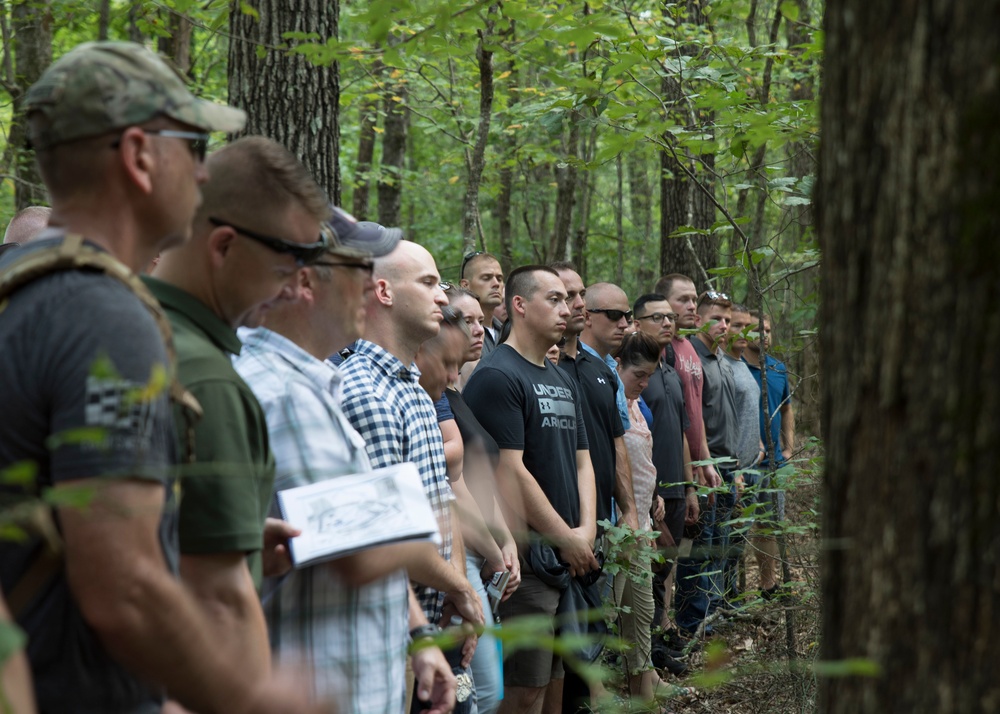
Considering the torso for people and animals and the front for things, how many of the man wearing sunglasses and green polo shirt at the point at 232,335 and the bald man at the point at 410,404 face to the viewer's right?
2

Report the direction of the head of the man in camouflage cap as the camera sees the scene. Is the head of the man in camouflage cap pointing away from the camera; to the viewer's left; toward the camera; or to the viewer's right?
to the viewer's right

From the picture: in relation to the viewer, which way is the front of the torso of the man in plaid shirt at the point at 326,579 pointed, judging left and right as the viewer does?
facing to the right of the viewer

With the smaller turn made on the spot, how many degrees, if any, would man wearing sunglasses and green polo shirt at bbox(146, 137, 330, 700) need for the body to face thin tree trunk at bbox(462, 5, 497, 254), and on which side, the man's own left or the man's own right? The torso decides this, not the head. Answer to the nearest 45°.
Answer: approximately 90° to the man's own left

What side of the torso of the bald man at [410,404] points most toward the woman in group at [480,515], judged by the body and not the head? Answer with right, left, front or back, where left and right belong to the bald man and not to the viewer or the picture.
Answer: left

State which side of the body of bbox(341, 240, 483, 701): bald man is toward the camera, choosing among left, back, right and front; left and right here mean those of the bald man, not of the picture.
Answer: right

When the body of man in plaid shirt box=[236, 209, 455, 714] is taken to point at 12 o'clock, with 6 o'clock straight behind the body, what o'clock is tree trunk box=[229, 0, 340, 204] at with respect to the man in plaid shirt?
The tree trunk is roughly at 9 o'clock from the man in plaid shirt.

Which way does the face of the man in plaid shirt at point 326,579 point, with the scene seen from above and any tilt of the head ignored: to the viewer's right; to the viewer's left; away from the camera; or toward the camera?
to the viewer's right

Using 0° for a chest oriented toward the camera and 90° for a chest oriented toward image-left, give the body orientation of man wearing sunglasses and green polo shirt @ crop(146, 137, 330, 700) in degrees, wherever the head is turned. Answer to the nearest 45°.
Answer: approximately 270°

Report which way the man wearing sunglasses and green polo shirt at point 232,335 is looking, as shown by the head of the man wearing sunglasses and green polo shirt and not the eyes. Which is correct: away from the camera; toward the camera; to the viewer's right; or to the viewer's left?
to the viewer's right
